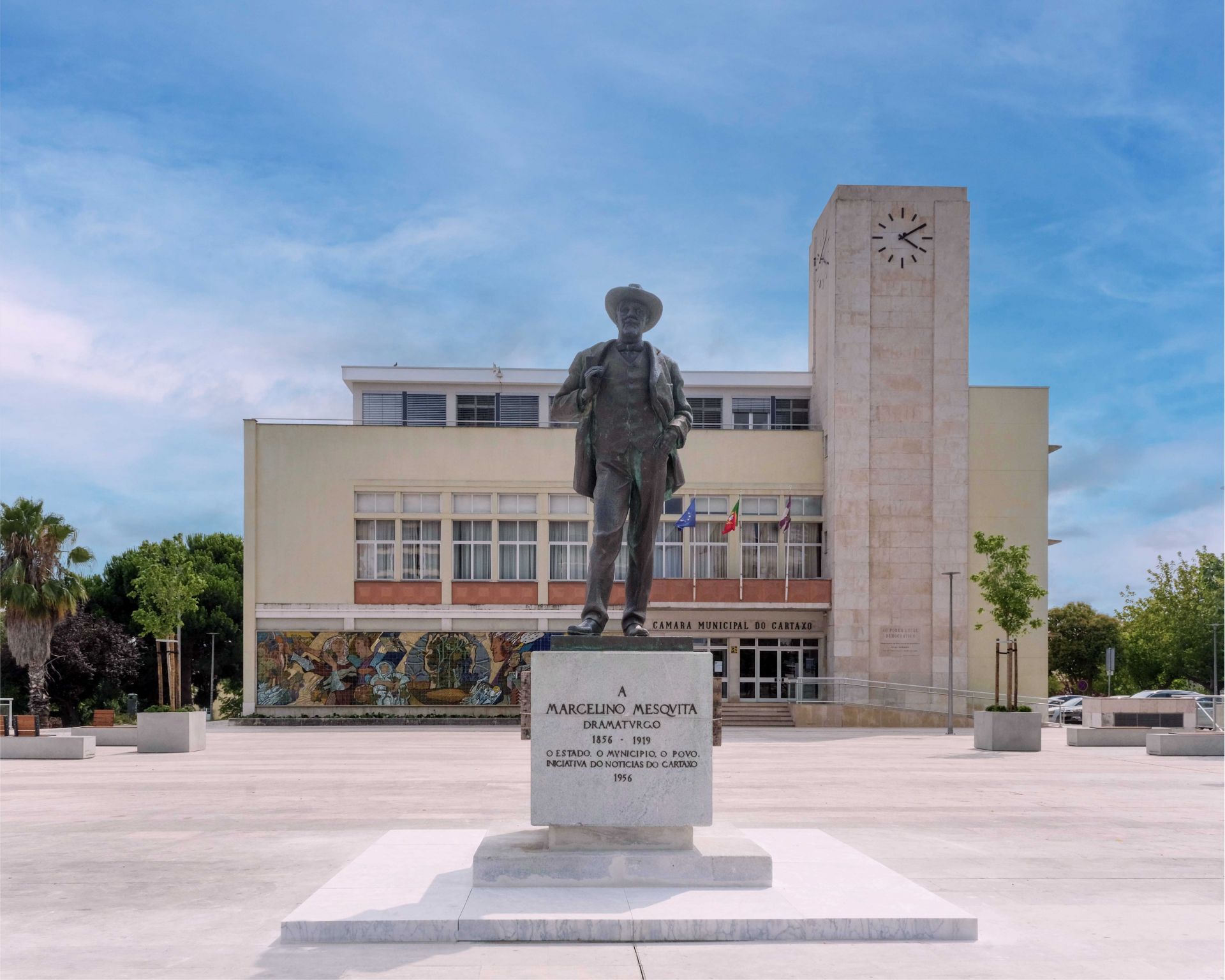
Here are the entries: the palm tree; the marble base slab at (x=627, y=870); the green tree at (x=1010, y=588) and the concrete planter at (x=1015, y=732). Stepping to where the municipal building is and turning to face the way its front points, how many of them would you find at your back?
0

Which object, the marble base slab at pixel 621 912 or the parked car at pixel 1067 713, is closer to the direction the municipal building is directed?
the marble base slab

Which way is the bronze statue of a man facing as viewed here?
toward the camera

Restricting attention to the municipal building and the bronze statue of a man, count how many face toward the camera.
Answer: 2

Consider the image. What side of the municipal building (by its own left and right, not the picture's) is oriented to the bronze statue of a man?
front

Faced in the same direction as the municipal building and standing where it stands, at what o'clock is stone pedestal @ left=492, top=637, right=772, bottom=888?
The stone pedestal is roughly at 12 o'clock from the municipal building.

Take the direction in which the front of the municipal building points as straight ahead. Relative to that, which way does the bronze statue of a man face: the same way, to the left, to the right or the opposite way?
the same way

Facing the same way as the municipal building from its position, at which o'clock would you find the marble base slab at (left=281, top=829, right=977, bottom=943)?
The marble base slab is roughly at 12 o'clock from the municipal building.

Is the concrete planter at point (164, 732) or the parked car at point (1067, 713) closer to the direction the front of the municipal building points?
the concrete planter

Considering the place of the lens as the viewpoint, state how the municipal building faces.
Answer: facing the viewer
